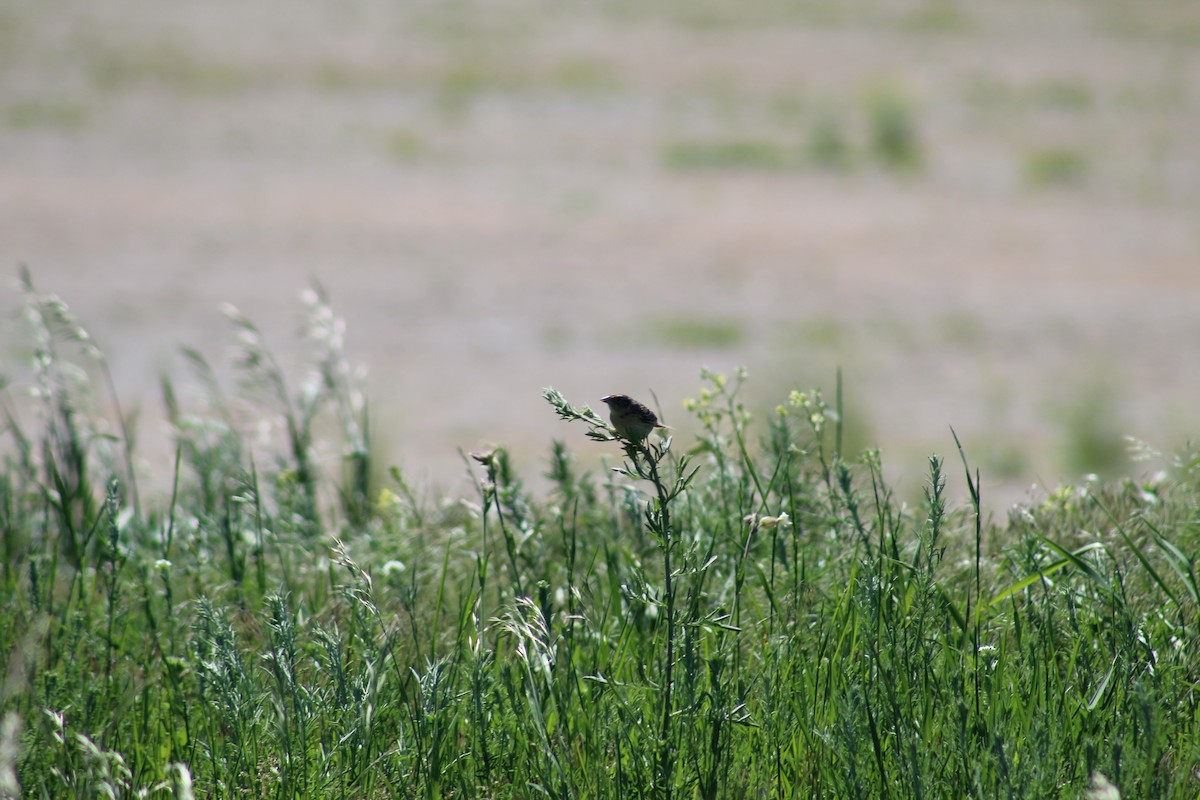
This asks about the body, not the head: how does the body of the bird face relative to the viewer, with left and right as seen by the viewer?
facing to the left of the viewer
